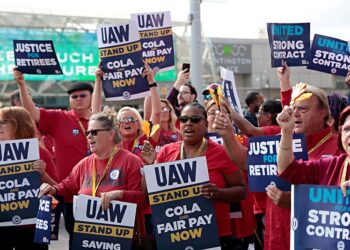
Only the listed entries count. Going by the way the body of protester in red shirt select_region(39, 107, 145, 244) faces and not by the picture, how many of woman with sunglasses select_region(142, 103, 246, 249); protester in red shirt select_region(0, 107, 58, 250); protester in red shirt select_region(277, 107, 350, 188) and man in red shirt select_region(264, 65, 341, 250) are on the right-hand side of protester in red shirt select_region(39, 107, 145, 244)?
1

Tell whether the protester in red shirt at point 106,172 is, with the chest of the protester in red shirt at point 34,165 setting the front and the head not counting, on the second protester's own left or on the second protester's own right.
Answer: on the second protester's own left

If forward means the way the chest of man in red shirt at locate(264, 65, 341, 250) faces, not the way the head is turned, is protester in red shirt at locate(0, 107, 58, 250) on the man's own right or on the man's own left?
on the man's own right

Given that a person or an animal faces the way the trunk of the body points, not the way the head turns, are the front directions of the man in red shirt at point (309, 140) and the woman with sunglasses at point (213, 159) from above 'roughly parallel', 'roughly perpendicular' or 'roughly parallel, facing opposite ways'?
roughly parallel

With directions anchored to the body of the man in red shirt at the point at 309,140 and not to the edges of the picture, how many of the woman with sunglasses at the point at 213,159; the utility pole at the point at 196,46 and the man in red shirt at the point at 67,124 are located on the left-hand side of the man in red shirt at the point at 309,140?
0

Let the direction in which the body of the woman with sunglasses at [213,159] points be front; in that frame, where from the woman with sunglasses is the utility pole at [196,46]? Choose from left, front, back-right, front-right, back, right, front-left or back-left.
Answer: back-right

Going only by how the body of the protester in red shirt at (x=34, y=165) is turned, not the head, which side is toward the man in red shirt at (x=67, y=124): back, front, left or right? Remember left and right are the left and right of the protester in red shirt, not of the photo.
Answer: back

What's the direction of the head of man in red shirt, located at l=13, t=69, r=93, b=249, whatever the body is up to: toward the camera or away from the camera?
toward the camera

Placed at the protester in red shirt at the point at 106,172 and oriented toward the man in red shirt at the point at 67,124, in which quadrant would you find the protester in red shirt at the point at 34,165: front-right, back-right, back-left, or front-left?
front-left

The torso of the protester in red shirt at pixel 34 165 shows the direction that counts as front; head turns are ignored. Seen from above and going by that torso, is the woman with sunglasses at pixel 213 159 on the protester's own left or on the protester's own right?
on the protester's own left

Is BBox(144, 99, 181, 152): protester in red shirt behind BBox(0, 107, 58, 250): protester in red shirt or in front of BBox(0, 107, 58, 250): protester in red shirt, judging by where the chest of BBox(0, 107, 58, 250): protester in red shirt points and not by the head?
behind

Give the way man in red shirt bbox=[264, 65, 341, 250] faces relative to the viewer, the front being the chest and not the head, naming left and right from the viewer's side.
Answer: facing the viewer and to the left of the viewer

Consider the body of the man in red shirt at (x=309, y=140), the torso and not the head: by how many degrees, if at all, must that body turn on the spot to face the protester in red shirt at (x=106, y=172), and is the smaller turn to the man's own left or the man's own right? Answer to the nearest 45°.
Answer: approximately 45° to the man's own right

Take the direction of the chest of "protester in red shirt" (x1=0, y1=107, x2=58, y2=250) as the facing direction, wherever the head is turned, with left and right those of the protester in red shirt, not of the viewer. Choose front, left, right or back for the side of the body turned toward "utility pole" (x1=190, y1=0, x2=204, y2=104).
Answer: back

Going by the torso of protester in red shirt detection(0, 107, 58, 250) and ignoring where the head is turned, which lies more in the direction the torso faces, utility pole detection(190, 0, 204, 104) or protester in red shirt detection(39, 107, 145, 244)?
the protester in red shirt

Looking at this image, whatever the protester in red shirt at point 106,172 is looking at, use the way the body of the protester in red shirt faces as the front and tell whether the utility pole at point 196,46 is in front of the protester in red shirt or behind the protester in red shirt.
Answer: behind

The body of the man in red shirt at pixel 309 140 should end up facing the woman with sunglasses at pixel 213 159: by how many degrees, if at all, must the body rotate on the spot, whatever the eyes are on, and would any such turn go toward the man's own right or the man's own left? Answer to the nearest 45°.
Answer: approximately 45° to the man's own right
